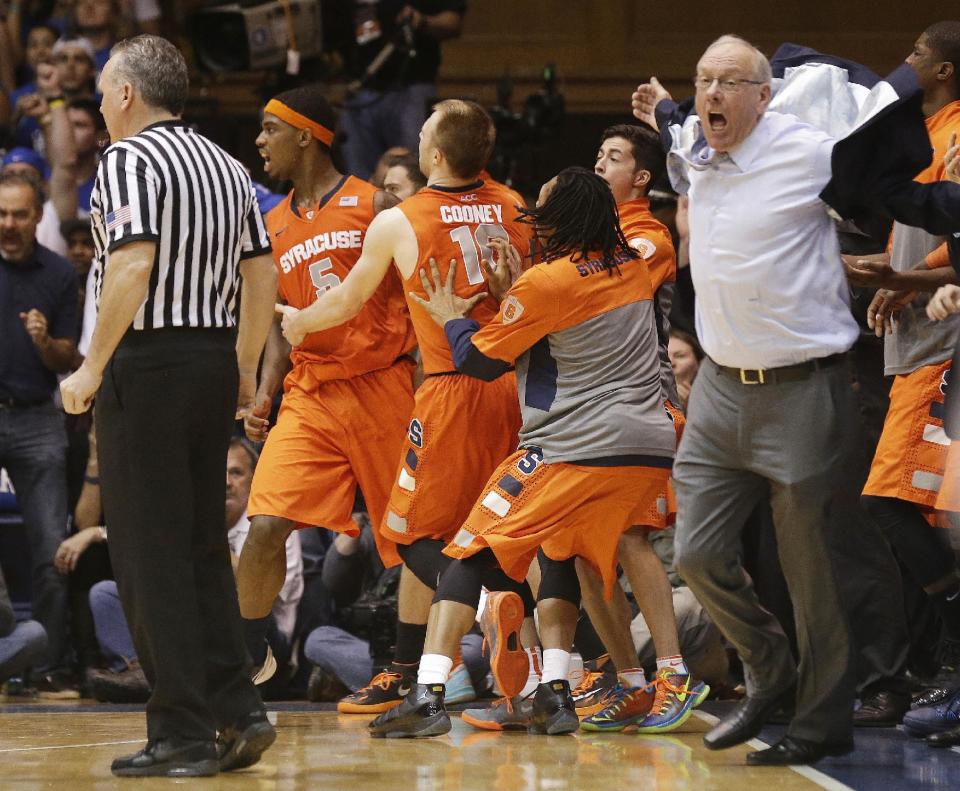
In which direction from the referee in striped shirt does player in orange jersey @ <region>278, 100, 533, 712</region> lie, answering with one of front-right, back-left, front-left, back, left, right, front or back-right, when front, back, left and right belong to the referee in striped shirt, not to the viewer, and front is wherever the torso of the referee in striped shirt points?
right

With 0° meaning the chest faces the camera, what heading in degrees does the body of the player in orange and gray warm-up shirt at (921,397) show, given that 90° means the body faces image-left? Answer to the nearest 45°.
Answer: approximately 90°

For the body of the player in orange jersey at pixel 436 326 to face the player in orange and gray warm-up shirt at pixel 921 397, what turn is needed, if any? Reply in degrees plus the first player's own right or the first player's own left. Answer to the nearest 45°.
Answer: approximately 135° to the first player's own right

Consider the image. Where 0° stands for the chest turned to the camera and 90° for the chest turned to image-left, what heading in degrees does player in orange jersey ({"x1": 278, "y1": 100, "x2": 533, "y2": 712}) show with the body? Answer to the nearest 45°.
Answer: approximately 135°

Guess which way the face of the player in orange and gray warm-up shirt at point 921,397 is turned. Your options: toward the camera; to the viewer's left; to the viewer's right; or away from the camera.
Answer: to the viewer's left

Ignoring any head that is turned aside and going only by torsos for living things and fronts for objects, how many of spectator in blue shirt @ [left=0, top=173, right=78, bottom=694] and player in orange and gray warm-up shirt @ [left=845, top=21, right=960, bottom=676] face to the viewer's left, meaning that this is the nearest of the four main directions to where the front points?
1

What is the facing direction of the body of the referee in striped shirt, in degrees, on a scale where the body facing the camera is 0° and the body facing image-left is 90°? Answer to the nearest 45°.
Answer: approximately 135°

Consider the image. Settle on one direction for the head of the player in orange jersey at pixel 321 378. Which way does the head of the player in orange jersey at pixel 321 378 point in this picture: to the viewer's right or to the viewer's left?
to the viewer's left
